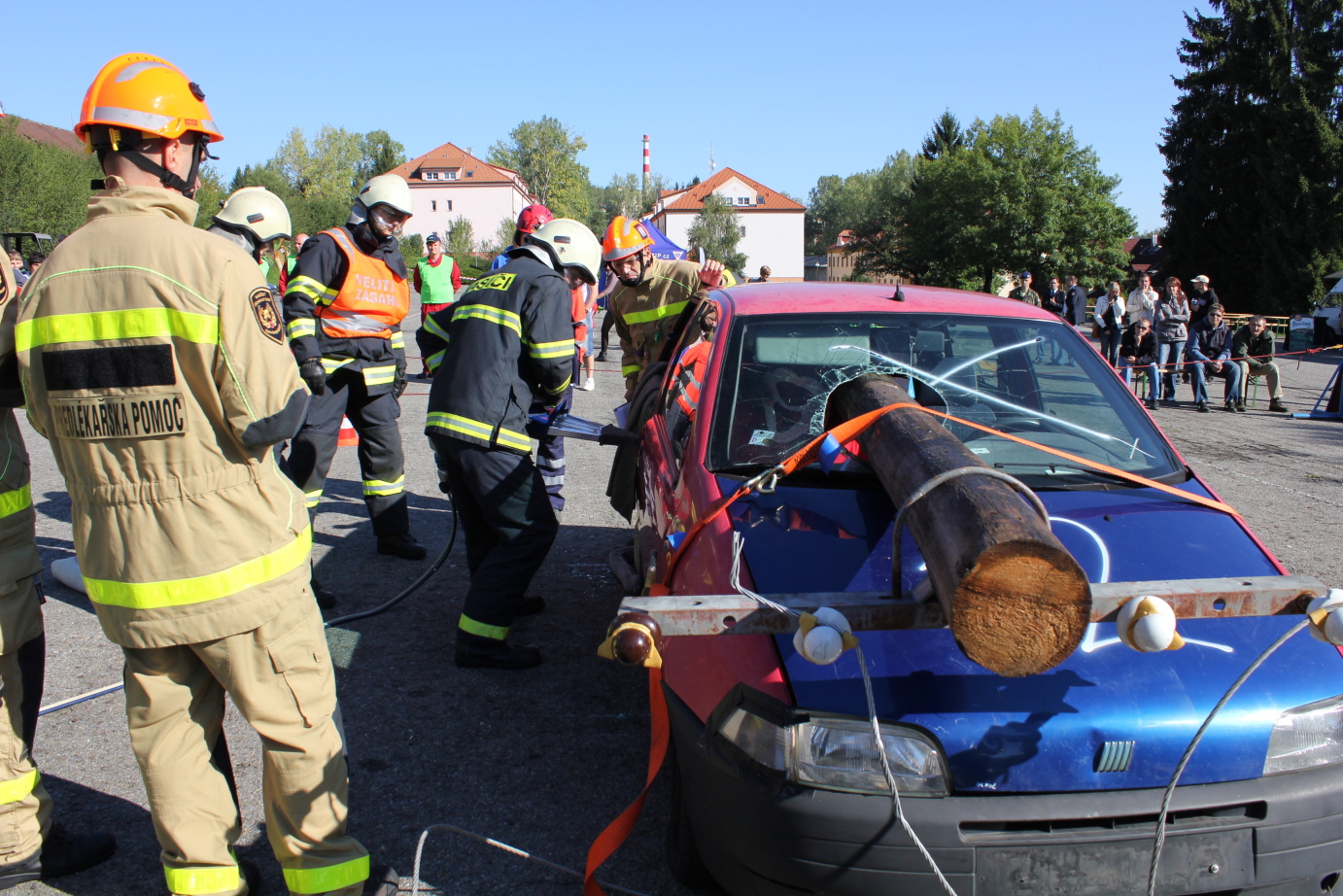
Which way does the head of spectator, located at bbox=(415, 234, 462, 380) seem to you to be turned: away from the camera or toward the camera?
toward the camera

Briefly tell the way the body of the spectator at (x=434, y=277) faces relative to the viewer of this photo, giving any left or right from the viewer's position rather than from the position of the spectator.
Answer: facing the viewer

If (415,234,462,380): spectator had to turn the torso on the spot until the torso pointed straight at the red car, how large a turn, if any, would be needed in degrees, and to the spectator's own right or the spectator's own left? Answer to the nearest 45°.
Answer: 0° — they already face it

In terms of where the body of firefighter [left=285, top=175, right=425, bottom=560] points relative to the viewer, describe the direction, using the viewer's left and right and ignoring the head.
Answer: facing the viewer and to the right of the viewer

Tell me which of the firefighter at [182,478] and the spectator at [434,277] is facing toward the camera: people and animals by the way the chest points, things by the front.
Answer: the spectator

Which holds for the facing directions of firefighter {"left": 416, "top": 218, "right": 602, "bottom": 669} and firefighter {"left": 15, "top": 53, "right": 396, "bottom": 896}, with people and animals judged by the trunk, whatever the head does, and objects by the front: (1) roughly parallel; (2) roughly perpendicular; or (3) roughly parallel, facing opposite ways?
roughly parallel

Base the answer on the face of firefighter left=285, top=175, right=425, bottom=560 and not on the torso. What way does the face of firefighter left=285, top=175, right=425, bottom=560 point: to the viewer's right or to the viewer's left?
to the viewer's right

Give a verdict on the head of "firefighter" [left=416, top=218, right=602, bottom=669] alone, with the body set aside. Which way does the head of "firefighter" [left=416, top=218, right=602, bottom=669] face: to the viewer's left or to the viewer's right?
to the viewer's right

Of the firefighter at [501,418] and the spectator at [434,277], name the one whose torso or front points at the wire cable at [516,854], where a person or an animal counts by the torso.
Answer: the spectator

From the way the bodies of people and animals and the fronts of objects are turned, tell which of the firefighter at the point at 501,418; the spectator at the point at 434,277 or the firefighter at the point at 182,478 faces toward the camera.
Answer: the spectator

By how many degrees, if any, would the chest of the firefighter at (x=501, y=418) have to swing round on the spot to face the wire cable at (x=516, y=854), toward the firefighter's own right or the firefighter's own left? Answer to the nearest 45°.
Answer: approximately 135° to the firefighter's own right

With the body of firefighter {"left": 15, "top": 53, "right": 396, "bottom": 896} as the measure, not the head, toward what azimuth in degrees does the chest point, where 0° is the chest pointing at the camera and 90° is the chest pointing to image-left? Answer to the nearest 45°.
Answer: approximately 225°

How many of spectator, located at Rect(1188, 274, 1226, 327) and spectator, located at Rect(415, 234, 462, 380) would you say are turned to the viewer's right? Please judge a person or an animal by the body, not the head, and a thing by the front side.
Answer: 0

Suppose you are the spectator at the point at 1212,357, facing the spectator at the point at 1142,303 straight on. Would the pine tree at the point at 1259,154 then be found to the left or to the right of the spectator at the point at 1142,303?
right

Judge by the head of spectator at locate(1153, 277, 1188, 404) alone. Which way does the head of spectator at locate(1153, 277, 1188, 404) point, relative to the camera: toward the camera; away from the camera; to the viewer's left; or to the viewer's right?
toward the camera

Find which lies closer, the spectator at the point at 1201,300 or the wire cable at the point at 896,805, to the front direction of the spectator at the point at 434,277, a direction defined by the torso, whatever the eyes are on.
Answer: the wire cable

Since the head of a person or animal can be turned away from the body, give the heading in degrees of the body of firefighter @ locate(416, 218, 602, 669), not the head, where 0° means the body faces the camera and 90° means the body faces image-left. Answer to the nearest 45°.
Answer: approximately 225°
